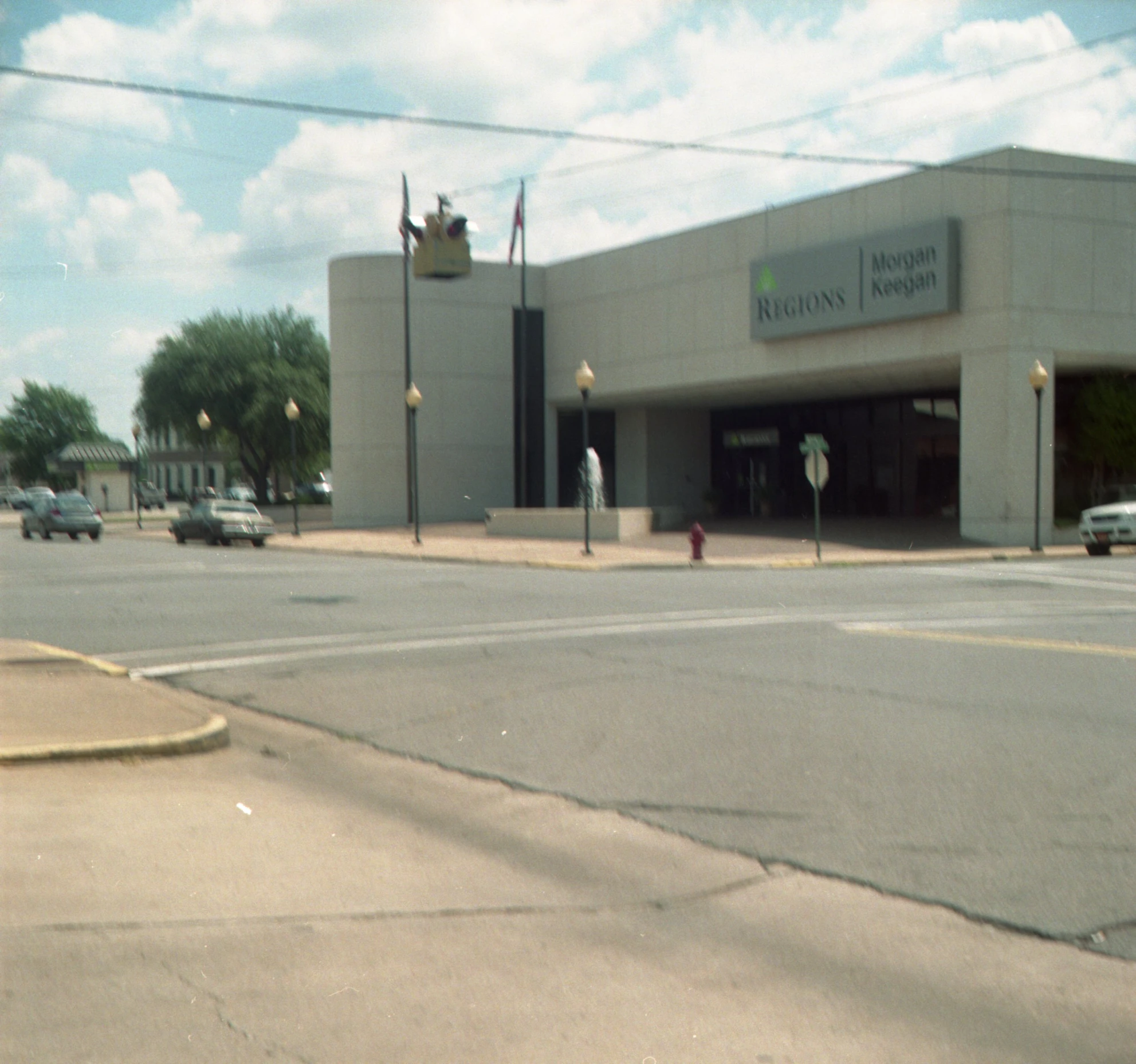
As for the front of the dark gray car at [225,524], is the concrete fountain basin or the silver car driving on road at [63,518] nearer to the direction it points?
the silver car driving on road

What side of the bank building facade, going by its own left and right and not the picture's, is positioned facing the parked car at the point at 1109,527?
left

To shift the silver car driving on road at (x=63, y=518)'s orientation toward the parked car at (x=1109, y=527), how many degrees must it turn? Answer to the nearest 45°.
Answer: approximately 180°

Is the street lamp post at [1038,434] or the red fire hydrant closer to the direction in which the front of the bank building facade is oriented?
the red fire hydrant

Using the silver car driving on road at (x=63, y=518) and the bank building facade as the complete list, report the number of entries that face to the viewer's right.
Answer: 0

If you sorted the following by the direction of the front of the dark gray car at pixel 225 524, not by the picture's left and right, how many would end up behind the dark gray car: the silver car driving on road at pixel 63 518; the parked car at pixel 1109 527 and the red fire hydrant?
2

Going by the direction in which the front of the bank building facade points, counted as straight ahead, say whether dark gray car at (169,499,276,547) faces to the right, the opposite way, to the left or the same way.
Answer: to the right
